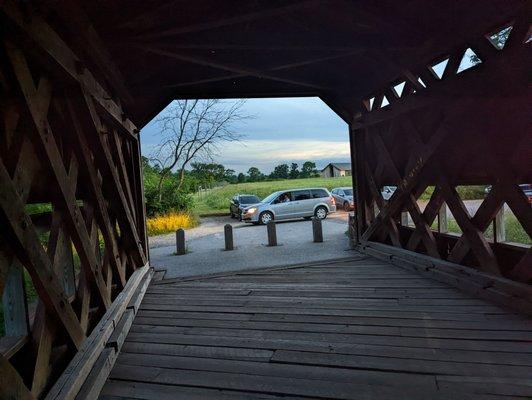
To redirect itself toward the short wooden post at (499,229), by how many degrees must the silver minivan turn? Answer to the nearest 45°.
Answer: approximately 90° to its left

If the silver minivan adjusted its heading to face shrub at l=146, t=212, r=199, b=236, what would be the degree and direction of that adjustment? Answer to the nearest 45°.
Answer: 0° — it already faces it

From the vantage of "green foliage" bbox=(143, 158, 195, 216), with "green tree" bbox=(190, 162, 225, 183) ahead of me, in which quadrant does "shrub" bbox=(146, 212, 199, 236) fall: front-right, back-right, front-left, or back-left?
back-right

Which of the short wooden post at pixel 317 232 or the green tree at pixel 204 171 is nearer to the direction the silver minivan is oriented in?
the green tree

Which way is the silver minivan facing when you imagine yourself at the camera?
facing to the left of the viewer
